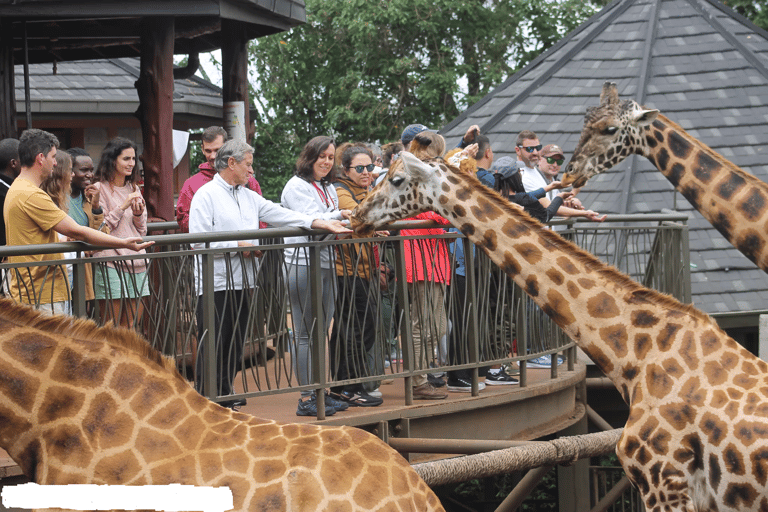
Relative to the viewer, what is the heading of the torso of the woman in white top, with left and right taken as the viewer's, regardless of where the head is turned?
facing the viewer and to the right of the viewer

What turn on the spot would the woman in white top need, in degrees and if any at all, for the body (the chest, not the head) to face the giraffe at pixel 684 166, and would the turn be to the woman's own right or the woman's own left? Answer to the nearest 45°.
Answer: approximately 45° to the woman's own left

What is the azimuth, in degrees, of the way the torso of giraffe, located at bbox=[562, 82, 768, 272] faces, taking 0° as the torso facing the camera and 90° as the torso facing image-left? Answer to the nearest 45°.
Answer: approximately 90°

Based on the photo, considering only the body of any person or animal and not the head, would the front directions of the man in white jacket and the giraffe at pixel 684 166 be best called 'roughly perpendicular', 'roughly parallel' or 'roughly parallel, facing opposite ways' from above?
roughly parallel, facing opposite ways

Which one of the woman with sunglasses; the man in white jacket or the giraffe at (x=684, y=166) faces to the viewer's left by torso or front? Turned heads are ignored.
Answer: the giraffe

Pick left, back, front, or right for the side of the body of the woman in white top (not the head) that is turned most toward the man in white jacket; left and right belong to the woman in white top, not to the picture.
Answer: right

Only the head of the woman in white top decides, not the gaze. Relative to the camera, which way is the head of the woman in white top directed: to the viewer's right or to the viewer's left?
to the viewer's right

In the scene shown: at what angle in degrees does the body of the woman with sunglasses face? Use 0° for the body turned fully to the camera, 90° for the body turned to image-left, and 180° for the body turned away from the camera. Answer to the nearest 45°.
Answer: approximately 315°

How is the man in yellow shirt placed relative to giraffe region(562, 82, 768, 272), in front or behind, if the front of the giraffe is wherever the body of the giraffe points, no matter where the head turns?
in front

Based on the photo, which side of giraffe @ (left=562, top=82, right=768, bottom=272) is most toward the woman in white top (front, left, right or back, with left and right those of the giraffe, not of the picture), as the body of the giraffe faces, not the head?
front

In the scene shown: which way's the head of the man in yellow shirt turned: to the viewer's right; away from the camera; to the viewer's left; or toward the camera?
to the viewer's right

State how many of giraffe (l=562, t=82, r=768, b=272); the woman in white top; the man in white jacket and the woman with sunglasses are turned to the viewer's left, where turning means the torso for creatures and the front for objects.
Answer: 1

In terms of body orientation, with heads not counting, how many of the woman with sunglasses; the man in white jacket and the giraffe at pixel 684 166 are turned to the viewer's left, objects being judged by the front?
1

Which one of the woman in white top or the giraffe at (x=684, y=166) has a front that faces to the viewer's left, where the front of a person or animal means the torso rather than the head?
the giraffe

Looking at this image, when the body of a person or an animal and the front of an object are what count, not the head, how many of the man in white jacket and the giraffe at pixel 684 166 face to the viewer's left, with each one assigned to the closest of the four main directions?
1
